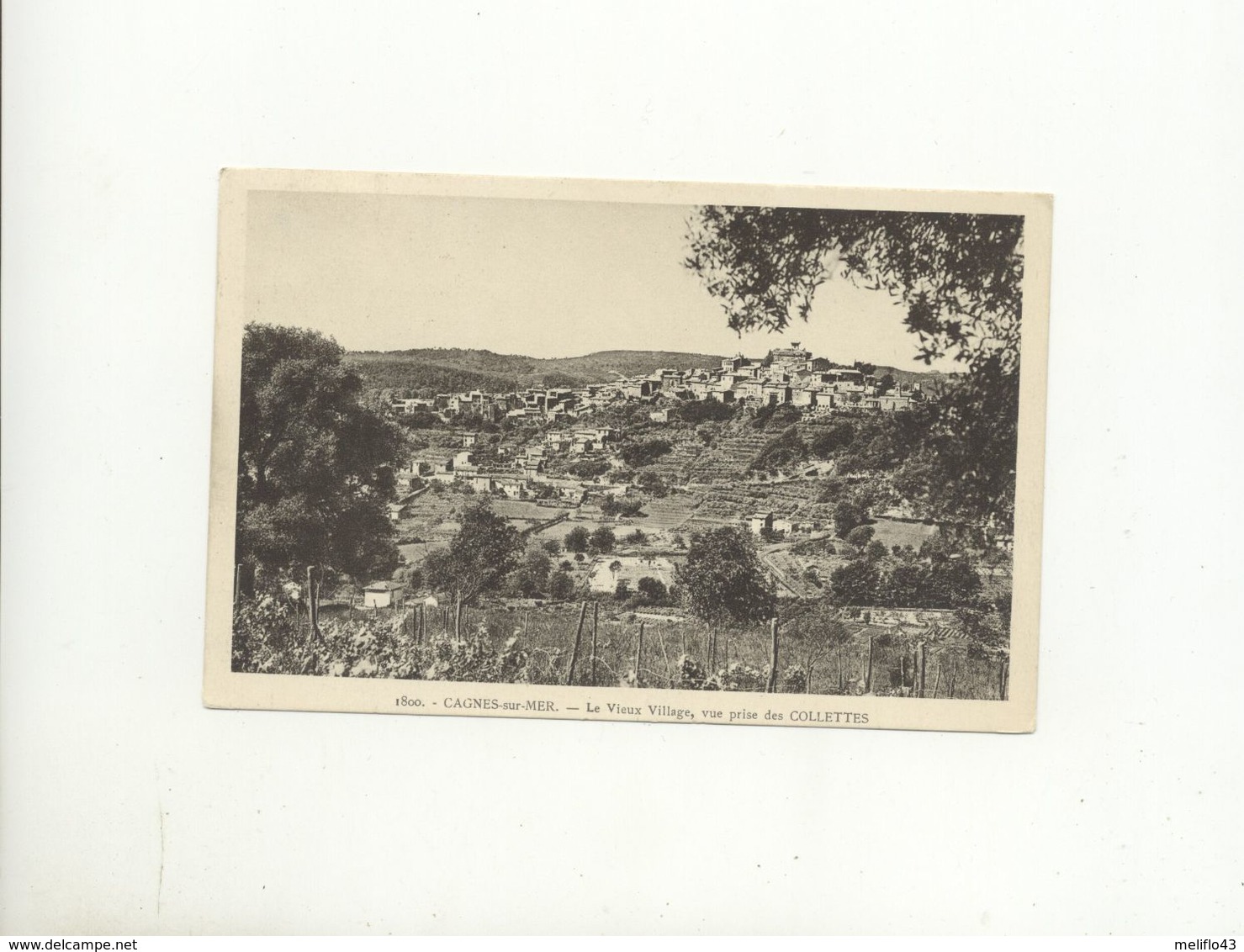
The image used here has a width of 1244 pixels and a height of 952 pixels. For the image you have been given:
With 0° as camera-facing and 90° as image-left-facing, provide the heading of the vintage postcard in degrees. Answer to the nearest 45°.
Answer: approximately 0°
